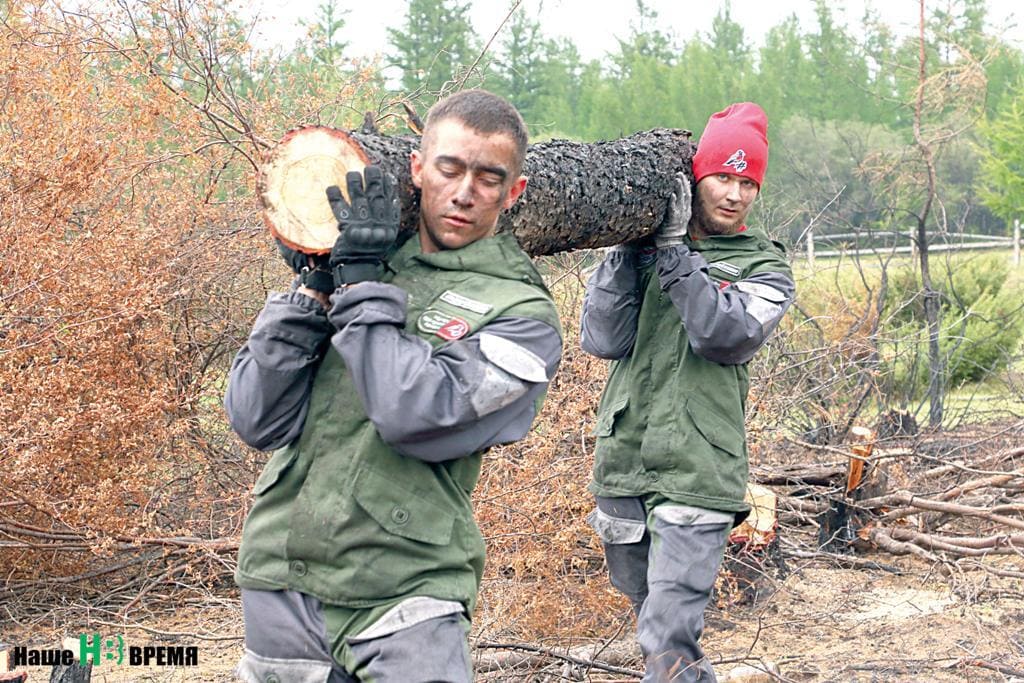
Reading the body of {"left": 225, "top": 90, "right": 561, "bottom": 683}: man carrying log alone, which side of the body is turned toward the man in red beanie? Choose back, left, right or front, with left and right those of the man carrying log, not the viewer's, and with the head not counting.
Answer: back

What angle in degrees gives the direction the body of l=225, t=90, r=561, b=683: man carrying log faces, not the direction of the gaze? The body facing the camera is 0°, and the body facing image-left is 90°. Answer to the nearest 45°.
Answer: approximately 45°

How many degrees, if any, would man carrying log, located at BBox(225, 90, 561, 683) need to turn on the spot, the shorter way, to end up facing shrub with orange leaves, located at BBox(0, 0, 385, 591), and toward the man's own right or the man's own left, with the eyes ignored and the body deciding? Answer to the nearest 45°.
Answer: approximately 135° to the man's own right
